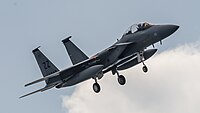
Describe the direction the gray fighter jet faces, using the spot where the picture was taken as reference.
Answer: facing the viewer and to the right of the viewer
